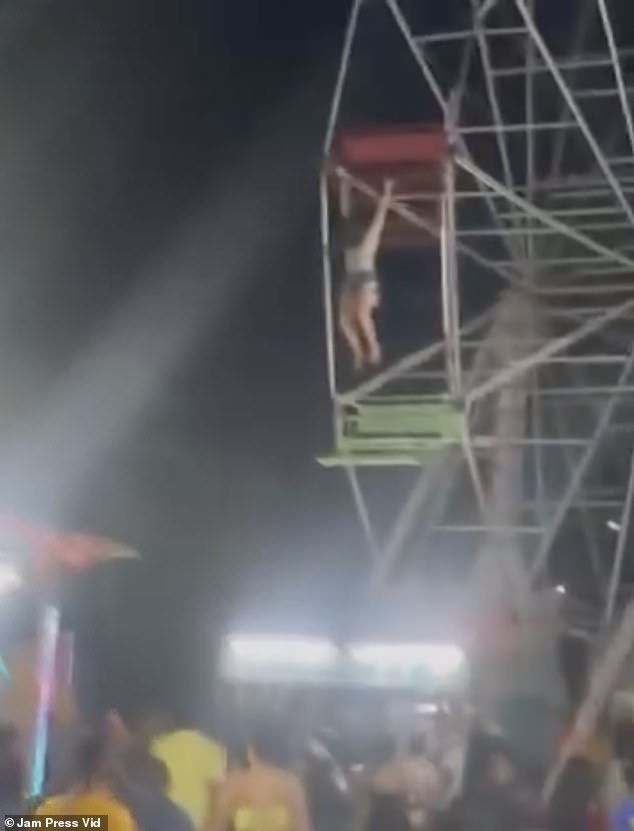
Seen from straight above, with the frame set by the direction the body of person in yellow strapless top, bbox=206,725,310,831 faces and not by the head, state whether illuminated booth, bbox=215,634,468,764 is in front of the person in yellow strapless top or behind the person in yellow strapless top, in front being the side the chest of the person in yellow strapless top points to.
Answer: in front

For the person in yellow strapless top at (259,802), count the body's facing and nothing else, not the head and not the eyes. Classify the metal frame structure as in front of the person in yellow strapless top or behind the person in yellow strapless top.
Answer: in front

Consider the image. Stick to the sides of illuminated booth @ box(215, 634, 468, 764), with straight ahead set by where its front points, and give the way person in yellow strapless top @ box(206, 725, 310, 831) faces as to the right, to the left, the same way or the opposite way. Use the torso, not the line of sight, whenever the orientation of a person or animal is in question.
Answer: the opposite way

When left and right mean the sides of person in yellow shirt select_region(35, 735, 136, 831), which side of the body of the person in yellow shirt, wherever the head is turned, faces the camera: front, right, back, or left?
back

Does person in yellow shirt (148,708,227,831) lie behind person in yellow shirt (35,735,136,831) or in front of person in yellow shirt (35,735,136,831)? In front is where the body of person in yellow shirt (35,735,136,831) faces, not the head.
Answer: in front

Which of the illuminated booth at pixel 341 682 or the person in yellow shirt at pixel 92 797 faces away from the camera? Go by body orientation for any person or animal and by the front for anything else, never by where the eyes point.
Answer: the person in yellow shirt

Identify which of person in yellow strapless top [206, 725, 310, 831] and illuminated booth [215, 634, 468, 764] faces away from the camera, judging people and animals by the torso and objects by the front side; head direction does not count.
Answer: the person in yellow strapless top

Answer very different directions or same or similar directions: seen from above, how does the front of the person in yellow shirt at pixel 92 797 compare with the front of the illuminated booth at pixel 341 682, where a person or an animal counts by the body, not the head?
very different directions

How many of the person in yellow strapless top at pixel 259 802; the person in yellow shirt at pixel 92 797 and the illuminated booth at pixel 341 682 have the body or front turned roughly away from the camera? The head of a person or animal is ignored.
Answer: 2

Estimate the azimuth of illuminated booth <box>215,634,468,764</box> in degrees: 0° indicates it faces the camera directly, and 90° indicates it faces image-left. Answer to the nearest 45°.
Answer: approximately 0°

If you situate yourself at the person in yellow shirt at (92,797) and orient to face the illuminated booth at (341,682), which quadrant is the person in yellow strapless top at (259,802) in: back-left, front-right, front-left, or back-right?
front-right

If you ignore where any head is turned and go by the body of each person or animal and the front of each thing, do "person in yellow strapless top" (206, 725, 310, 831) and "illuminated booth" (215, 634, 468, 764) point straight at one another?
yes

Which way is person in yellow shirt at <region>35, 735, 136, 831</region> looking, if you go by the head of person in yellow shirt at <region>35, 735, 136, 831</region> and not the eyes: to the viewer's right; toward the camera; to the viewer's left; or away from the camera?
away from the camera

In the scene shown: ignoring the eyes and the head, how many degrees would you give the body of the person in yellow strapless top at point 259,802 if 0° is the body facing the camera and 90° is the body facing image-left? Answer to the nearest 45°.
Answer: approximately 180°
